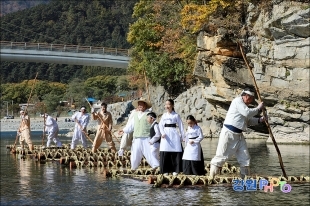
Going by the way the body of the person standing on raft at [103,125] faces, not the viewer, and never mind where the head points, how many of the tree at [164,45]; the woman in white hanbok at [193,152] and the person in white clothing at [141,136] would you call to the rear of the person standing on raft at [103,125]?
1

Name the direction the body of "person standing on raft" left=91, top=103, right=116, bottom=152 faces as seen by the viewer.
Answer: toward the camera

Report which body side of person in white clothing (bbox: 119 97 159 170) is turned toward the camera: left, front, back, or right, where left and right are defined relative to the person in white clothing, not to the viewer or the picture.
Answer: front

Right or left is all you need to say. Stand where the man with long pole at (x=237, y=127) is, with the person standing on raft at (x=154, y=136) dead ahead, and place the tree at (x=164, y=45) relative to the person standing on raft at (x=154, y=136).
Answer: right

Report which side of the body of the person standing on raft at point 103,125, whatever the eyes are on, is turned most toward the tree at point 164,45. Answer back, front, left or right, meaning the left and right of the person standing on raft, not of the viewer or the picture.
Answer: back
